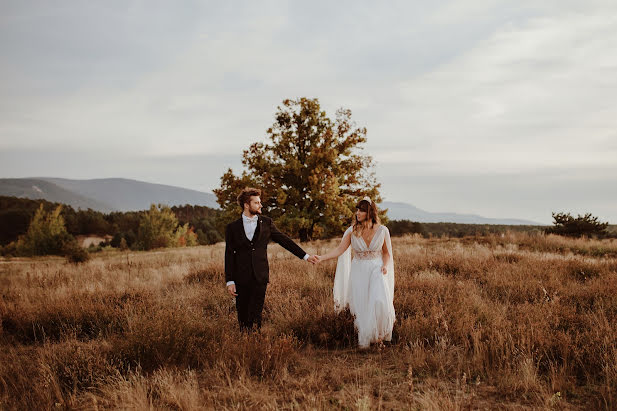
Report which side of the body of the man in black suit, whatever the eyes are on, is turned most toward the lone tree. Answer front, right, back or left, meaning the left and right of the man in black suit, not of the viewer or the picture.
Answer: back

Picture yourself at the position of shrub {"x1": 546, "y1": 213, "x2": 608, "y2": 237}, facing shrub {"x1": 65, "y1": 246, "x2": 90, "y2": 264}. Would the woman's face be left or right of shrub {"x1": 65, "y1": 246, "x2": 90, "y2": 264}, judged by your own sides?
left

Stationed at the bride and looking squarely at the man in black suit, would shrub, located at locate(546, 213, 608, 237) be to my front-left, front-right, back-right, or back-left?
back-right

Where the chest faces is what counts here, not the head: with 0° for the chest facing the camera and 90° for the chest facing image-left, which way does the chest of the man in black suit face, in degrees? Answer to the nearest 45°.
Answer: approximately 0°

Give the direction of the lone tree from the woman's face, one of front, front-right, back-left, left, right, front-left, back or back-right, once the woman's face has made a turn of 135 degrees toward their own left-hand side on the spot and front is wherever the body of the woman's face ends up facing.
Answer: left

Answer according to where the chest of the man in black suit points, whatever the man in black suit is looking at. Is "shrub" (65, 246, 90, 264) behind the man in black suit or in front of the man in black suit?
behind

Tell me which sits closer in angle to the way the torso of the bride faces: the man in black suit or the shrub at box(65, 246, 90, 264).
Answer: the man in black suit

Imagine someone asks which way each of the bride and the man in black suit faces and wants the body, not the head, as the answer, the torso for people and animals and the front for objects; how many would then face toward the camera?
2

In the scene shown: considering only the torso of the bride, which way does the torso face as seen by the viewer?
toward the camera

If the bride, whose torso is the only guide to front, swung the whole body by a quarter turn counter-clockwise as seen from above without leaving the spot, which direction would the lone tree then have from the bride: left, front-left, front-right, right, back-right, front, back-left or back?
left

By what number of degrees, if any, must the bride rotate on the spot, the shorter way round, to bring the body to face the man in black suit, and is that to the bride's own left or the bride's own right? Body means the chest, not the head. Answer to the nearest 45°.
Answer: approximately 90° to the bride's own right

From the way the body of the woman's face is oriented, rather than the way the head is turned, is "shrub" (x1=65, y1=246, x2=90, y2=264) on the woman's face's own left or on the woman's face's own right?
on the woman's face's own right

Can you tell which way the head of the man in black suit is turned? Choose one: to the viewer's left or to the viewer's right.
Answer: to the viewer's right

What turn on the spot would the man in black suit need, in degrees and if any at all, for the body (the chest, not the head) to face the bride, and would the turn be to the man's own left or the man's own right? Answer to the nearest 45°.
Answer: approximately 90° to the man's own left
